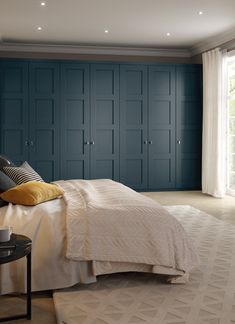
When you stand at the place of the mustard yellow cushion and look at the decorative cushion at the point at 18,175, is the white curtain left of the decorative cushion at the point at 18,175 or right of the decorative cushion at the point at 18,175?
right

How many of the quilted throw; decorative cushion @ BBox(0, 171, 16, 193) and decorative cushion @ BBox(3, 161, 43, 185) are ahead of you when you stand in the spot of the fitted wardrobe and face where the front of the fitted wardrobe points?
3

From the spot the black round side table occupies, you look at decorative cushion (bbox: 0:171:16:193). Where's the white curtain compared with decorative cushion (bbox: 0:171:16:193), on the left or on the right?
right

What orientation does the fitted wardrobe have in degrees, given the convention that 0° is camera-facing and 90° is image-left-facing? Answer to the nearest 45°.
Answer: approximately 0°

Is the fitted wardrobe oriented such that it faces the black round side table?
yes

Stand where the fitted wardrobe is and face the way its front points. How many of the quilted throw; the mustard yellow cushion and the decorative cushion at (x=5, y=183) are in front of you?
3

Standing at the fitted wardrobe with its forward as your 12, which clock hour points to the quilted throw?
The quilted throw is roughly at 12 o'clock from the fitted wardrobe.

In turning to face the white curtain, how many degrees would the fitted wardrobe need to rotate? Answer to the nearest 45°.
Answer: approximately 90° to its left
